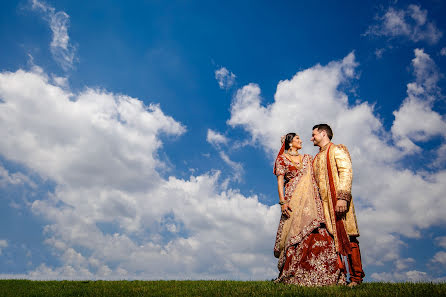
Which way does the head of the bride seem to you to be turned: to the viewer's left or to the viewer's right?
to the viewer's right

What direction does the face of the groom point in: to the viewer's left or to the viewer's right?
to the viewer's left

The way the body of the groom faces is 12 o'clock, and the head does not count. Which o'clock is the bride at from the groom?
The bride is roughly at 2 o'clock from the groom.
